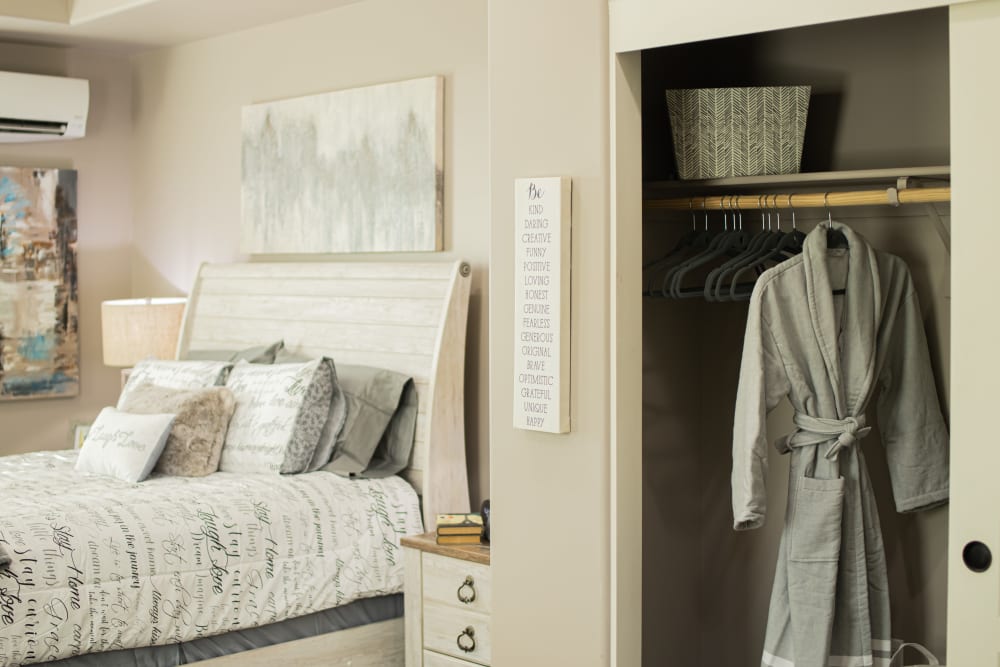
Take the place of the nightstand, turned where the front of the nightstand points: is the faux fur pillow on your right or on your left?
on your right

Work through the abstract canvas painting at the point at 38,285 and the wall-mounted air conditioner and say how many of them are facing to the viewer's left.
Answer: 0

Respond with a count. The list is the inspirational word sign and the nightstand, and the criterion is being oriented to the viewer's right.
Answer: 0

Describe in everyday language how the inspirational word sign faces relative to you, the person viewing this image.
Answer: facing the viewer and to the left of the viewer

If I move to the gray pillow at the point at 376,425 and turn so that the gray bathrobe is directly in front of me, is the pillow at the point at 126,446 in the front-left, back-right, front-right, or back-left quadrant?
back-right

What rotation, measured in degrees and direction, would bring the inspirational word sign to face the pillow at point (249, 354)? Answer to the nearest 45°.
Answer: approximately 90° to its right

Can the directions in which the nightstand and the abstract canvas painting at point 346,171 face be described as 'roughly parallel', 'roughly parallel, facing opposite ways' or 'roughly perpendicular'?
roughly parallel

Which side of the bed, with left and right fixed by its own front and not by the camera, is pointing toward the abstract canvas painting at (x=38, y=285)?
right

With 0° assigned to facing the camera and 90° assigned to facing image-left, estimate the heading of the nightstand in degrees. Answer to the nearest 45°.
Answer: approximately 45°

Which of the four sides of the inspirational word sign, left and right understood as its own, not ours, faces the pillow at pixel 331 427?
right

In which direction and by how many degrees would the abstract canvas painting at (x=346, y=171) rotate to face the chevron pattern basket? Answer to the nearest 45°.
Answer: approximately 90° to its left

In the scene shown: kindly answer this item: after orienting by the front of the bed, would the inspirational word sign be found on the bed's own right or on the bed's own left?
on the bed's own left

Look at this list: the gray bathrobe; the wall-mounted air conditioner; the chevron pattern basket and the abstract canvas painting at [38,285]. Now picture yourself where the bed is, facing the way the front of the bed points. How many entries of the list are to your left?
2
